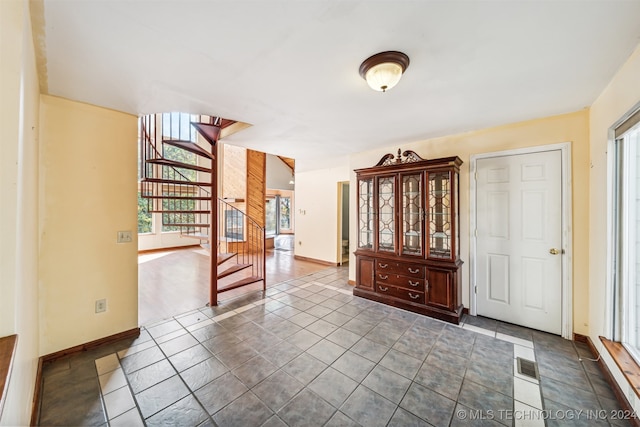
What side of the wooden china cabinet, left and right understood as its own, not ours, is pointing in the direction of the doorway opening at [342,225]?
right

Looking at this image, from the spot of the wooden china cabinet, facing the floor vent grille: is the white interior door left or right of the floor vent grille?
left

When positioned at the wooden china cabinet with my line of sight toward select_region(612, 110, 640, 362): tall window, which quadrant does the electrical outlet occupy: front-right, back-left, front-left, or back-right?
back-right

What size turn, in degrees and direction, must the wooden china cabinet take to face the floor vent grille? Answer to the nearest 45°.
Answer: approximately 90° to its left

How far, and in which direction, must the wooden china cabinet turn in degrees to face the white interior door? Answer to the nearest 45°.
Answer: approximately 135° to its left

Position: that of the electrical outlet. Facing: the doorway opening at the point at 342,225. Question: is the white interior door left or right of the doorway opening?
right

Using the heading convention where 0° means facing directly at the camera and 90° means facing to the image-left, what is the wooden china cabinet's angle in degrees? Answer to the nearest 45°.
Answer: approximately 45°

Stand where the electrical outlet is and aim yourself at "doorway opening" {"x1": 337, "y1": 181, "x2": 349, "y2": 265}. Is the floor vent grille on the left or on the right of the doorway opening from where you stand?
right

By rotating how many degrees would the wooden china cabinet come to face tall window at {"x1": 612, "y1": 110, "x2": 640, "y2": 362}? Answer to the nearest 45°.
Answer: approximately 90° to its left

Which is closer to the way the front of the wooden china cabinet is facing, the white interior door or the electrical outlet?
the electrical outlet

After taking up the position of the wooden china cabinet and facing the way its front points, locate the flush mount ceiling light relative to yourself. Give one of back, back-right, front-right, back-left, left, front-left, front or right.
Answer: front-left
